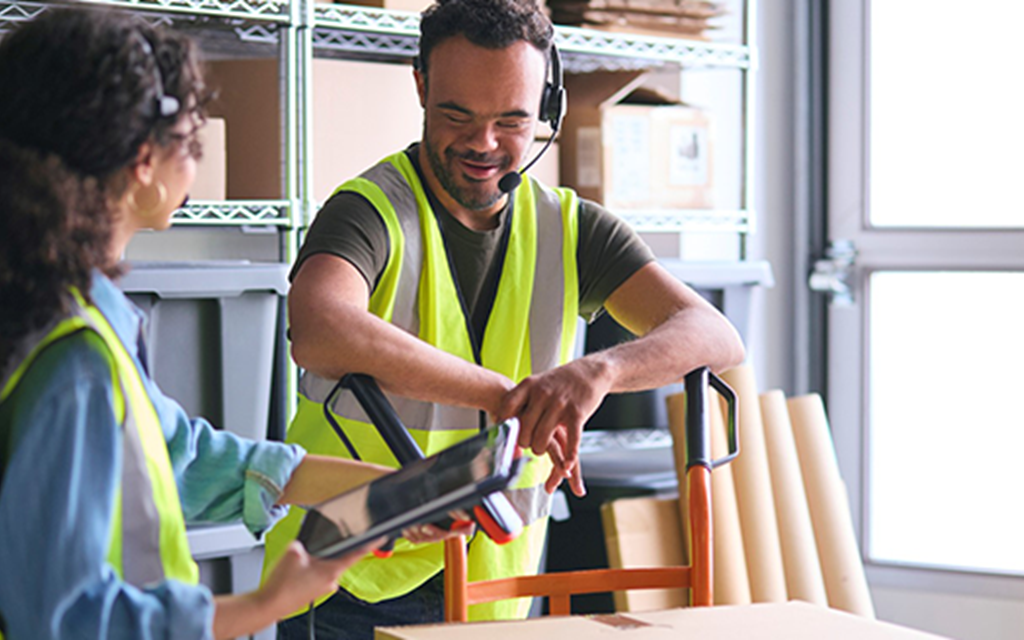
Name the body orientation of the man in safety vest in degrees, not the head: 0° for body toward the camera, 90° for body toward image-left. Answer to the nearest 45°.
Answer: approximately 0°

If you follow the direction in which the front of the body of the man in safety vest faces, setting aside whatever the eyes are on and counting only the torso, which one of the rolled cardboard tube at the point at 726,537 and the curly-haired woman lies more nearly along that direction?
the curly-haired woman

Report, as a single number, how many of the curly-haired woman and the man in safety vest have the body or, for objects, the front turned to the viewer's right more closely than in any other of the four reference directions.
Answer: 1

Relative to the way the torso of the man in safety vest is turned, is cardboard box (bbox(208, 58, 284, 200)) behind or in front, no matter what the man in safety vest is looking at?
behind

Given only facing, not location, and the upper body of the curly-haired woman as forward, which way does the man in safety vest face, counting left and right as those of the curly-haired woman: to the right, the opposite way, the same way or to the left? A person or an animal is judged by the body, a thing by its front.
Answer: to the right

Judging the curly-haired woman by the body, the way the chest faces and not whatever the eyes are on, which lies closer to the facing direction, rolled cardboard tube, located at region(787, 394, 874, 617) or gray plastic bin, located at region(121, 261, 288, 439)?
the rolled cardboard tube

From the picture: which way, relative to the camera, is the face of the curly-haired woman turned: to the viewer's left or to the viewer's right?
to the viewer's right

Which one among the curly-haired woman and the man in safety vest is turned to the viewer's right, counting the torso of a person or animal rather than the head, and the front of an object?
the curly-haired woman

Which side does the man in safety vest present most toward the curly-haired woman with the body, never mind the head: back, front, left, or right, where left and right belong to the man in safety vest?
front

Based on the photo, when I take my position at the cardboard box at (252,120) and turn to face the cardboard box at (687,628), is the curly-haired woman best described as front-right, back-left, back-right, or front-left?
front-right

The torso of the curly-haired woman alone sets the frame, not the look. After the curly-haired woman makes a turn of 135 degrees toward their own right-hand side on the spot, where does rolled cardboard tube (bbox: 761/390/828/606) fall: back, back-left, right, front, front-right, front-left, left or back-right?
back

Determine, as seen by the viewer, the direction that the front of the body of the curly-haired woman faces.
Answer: to the viewer's right

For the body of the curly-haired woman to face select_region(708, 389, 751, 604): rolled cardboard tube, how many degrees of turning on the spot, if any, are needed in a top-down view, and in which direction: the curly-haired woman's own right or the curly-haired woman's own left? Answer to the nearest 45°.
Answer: approximately 45° to the curly-haired woman's own left

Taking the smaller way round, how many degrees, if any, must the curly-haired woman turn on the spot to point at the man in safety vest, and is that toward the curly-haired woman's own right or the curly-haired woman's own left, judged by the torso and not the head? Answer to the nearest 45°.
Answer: approximately 45° to the curly-haired woman's own left

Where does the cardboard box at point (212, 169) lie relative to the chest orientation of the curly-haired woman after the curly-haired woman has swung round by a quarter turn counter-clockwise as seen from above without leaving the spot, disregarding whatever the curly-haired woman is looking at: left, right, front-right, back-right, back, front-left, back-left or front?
front
